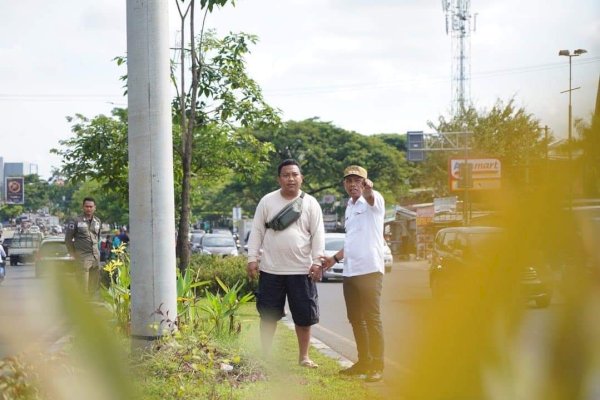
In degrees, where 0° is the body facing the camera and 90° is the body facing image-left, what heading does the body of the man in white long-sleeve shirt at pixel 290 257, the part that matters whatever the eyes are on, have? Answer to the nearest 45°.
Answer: approximately 0°

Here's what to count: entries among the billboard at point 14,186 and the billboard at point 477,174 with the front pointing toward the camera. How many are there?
2
